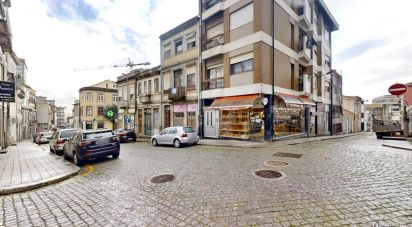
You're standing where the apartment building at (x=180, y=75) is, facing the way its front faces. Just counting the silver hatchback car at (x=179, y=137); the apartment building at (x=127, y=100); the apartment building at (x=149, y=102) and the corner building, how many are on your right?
2

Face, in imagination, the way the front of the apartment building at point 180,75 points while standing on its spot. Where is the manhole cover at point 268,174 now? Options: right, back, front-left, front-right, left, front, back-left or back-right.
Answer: front-left

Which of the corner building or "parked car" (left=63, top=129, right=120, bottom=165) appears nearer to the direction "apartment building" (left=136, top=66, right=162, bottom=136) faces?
the parked car

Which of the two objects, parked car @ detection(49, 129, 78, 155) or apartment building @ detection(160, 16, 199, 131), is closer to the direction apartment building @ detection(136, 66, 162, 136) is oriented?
the parked car

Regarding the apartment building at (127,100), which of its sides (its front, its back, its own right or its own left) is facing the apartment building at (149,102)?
left

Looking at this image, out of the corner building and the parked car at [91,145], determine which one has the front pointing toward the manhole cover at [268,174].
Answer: the corner building

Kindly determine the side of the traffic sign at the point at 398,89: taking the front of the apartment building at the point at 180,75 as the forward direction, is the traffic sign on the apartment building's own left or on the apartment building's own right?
on the apartment building's own left

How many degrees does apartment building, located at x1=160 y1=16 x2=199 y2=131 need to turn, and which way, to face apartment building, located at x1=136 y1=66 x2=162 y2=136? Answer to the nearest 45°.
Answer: approximately 90° to its right

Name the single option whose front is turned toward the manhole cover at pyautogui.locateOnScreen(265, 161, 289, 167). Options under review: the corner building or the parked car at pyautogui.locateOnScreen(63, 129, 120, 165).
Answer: the corner building

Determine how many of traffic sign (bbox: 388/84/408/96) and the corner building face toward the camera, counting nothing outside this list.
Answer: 2

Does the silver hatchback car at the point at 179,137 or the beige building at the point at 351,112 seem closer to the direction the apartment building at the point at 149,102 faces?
the silver hatchback car
